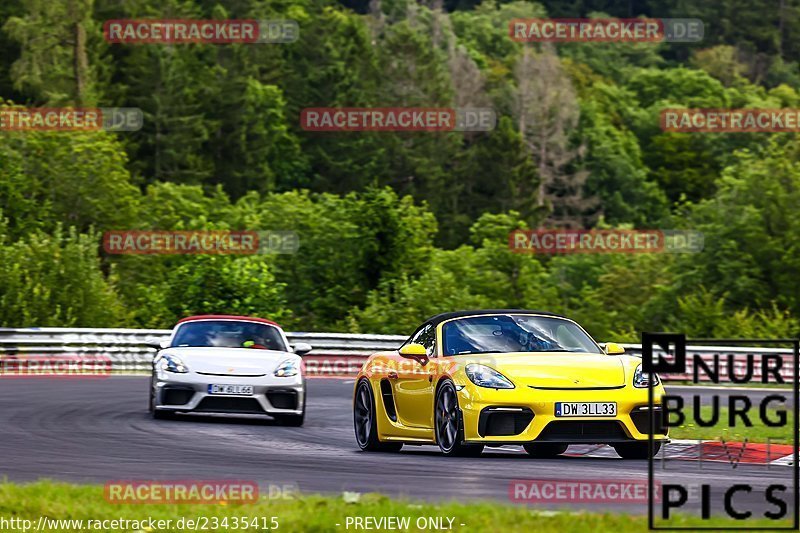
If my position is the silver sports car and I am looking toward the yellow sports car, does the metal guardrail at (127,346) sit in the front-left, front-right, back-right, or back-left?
back-left

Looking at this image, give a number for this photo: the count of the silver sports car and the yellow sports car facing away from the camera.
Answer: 0

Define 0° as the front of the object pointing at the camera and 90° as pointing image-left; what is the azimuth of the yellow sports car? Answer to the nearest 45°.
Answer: approximately 315°

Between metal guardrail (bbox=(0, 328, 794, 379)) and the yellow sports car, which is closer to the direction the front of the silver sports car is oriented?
the yellow sports car

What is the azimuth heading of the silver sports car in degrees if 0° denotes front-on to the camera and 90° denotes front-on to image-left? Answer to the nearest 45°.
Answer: approximately 0°

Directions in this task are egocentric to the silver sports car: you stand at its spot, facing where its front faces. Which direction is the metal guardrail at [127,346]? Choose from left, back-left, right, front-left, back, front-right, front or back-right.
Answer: back

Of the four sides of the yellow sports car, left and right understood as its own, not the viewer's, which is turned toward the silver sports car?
back

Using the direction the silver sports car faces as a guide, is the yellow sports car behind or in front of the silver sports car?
in front

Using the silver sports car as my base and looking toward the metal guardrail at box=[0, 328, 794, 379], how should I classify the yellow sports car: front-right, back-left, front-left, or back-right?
back-right
